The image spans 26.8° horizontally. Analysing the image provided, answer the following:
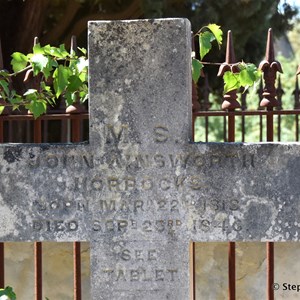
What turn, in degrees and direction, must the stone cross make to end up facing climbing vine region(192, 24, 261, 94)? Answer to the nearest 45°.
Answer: approximately 135° to its left

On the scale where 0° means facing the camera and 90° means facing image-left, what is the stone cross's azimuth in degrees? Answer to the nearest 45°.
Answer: approximately 0°
